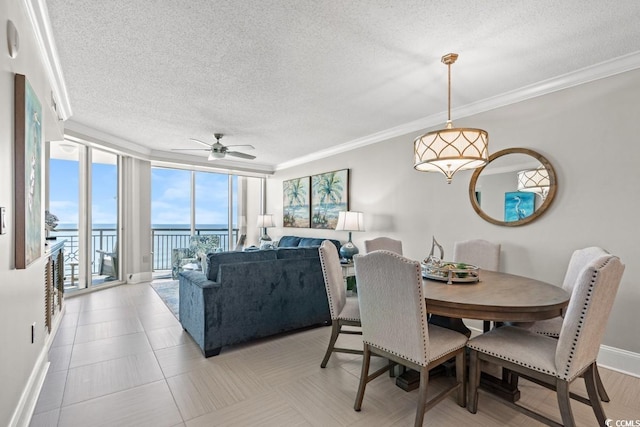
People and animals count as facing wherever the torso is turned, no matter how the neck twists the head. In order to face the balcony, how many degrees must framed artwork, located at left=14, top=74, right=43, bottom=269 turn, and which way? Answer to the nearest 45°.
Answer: approximately 90° to its left

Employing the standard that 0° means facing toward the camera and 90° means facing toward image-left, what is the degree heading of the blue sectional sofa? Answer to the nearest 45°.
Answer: approximately 135°

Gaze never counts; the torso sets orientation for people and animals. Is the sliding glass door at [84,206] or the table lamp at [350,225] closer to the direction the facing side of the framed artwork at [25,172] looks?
the table lamp

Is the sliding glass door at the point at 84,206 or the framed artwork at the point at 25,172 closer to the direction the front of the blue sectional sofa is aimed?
the sliding glass door

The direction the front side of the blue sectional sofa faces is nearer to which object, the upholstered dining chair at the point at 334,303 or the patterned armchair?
the patterned armchair

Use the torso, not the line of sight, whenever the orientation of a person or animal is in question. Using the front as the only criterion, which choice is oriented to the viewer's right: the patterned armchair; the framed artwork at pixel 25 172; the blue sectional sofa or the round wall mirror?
the framed artwork

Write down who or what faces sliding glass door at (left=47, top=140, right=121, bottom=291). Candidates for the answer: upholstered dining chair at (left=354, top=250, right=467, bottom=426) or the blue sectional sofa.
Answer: the blue sectional sofa

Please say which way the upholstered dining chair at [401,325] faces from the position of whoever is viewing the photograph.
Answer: facing away from the viewer and to the right of the viewer

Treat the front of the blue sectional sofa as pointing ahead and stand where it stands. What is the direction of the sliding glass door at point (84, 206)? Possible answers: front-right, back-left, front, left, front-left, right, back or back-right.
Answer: front

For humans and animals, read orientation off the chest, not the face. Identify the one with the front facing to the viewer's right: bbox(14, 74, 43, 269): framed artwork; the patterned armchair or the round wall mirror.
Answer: the framed artwork

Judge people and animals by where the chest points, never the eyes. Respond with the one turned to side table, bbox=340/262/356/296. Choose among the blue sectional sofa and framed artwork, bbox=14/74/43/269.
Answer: the framed artwork

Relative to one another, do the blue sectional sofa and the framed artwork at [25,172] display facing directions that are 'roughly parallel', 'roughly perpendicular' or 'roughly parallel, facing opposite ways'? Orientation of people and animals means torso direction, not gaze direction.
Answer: roughly perpendicular

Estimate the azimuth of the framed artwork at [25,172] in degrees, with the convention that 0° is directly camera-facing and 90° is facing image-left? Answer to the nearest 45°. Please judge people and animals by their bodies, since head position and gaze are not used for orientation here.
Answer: approximately 270°
